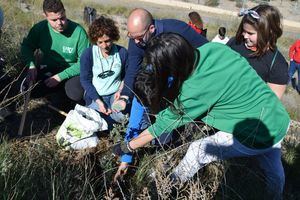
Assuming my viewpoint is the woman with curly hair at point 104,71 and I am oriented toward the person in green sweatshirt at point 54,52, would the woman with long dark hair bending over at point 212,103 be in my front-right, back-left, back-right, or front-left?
back-left

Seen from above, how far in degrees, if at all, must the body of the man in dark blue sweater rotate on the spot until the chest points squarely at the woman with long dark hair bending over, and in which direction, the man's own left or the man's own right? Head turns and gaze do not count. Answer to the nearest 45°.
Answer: approximately 90° to the man's own left

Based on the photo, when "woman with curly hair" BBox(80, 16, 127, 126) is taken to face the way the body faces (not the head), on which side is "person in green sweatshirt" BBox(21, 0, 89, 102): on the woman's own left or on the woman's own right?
on the woman's own right

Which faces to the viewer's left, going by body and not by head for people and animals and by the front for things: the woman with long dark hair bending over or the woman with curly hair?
the woman with long dark hair bending over

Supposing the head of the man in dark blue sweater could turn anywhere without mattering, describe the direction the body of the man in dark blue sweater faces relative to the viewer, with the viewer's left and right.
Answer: facing the viewer and to the left of the viewer

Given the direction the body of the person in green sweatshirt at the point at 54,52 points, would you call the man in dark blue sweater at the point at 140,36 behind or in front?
in front

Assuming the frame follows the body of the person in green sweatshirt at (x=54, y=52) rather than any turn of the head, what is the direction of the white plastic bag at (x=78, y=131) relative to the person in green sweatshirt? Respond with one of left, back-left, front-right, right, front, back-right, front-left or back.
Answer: front

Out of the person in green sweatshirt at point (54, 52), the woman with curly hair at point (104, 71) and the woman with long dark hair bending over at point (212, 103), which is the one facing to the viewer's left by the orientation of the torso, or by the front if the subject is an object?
the woman with long dark hair bending over

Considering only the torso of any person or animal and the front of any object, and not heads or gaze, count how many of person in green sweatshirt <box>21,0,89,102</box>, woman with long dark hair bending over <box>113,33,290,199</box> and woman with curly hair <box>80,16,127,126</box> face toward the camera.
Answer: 2

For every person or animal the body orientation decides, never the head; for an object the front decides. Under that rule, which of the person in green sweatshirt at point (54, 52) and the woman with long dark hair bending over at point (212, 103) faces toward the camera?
the person in green sweatshirt

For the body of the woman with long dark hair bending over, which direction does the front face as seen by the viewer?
to the viewer's left

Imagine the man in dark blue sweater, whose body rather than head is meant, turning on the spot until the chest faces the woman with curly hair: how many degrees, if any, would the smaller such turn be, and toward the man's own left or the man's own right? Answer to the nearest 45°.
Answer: approximately 90° to the man's own right

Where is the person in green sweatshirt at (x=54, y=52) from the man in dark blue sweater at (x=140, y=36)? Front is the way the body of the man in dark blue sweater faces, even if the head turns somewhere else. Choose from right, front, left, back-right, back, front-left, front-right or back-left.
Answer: right

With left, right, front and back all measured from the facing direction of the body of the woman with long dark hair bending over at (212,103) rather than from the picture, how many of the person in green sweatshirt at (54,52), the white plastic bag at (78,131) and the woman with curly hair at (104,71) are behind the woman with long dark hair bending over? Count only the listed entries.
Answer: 0

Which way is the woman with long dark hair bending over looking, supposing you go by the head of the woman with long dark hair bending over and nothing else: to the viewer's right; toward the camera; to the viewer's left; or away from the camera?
to the viewer's left

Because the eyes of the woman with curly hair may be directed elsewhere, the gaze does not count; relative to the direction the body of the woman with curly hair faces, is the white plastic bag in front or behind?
in front

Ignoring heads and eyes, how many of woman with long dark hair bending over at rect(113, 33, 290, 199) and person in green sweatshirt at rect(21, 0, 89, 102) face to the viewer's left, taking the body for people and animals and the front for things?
1

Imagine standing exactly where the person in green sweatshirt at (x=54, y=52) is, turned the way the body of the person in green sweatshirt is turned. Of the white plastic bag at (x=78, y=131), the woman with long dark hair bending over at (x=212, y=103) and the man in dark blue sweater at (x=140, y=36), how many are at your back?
0

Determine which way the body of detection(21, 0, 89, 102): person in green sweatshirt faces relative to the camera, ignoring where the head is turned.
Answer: toward the camera
